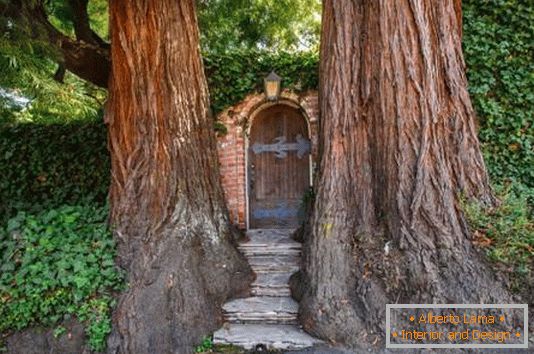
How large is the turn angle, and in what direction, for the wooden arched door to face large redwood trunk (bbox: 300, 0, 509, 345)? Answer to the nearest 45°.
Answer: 0° — it already faces it

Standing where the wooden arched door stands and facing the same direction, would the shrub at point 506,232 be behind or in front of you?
in front

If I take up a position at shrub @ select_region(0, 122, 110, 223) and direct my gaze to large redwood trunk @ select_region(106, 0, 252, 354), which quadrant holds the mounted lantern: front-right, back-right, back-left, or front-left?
front-left

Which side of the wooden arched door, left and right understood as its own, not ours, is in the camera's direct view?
front

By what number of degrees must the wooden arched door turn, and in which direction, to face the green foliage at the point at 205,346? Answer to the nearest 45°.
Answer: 0° — it already faces it

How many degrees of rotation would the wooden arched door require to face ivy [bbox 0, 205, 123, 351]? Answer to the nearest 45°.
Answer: approximately 45° to its right

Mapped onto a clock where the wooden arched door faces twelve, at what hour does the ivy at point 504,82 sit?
The ivy is roughly at 10 o'clock from the wooden arched door.

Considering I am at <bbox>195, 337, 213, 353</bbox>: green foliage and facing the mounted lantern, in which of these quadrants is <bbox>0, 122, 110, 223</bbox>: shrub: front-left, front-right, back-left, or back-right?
front-left

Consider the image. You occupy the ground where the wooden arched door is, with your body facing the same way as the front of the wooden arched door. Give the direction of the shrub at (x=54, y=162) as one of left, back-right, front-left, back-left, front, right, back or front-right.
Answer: right

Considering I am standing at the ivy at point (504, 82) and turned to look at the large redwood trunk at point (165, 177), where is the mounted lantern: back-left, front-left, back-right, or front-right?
front-right
